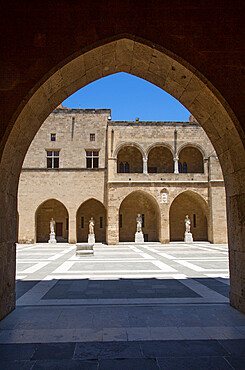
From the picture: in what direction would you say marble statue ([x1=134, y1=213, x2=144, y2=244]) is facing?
toward the camera

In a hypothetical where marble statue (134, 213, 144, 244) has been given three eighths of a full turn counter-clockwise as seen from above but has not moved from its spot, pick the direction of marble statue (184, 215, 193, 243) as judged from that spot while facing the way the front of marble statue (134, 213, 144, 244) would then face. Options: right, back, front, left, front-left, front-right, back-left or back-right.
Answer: front-right

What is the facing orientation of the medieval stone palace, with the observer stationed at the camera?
facing the viewer
